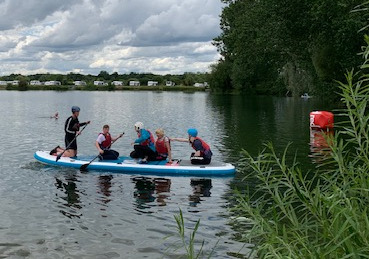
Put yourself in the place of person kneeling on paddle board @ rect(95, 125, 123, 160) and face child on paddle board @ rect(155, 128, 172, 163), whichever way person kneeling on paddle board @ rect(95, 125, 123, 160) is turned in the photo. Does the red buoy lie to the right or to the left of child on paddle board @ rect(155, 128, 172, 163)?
left

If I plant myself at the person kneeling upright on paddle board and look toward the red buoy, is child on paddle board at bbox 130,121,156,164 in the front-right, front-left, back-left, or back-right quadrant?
front-right

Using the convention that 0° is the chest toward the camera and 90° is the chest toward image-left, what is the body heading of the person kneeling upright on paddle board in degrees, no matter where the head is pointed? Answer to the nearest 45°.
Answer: approximately 270°

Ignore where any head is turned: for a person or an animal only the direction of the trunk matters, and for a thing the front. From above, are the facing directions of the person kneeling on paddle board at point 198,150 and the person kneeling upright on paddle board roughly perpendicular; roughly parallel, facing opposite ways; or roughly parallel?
roughly parallel, facing opposite ways

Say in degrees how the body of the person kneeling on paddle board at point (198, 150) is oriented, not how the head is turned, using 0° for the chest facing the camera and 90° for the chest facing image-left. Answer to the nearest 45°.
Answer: approximately 90°

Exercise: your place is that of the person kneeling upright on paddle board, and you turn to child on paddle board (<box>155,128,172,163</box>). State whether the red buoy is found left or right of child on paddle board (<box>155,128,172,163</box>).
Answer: left

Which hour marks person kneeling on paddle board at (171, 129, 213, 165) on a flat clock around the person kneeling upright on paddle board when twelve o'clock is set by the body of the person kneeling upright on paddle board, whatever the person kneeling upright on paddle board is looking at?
The person kneeling on paddle board is roughly at 1 o'clock from the person kneeling upright on paddle board.

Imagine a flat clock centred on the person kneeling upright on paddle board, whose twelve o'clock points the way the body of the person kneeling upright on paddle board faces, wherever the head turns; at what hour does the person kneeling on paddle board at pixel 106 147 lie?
The person kneeling on paddle board is roughly at 1 o'clock from the person kneeling upright on paddle board.

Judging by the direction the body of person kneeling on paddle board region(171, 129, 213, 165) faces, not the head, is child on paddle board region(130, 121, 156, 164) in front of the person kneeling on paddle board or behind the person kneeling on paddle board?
in front
